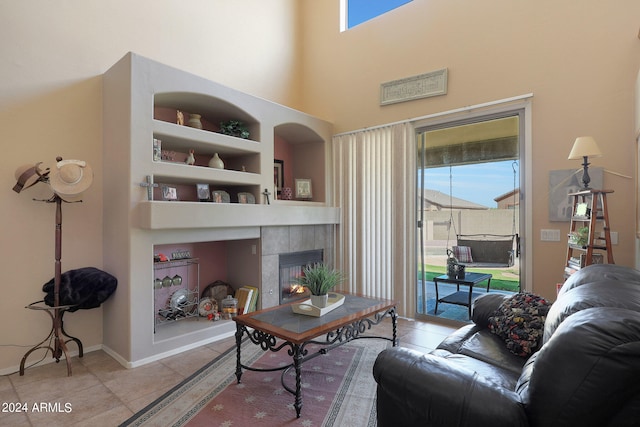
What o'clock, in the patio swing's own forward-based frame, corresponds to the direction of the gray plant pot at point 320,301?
The gray plant pot is roughly at 1 o'clock from the patio swing.

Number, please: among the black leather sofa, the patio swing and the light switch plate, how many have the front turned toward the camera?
2

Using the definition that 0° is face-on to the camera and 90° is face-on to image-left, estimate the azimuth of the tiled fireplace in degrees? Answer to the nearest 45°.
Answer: approximately 315°

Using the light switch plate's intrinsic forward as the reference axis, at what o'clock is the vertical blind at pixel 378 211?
The vertical blind is roughly at 3 o'clock from the light switch plate.

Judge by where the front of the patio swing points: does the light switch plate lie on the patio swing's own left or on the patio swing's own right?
on the patio swing's own left

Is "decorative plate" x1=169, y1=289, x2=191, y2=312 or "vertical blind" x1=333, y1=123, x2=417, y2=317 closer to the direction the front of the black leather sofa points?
the decorative plate

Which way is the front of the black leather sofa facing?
to the viewer's left
